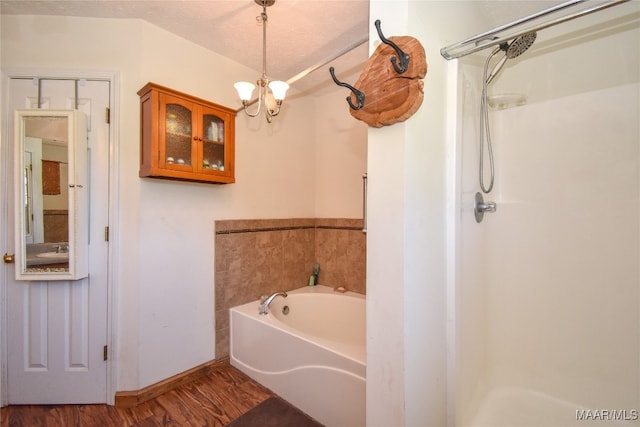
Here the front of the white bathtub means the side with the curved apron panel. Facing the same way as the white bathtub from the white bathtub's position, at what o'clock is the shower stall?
The shower stall is roughly at 8 o'clock from the white bathtub.

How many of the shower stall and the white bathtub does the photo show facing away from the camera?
0

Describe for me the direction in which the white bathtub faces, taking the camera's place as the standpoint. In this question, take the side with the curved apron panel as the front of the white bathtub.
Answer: facing the viewer and to the left of the viewer

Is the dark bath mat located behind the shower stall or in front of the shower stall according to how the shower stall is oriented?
in front

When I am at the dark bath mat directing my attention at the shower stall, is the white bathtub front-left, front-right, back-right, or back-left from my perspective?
front-left
